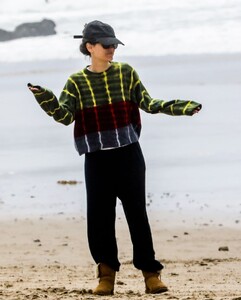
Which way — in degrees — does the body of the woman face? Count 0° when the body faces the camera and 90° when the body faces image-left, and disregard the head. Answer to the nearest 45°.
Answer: approximately 0°

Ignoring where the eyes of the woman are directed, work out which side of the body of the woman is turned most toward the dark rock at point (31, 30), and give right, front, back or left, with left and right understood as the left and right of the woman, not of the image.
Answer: back
